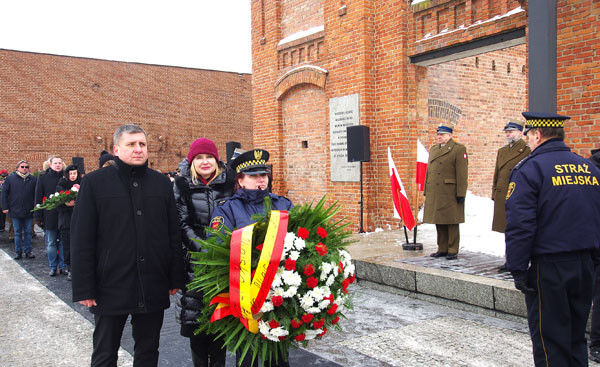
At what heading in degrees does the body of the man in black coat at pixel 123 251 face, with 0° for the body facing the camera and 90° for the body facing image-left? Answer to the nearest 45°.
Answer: approximately 315°

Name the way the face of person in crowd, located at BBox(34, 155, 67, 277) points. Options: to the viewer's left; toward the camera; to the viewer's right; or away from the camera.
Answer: toward the camera

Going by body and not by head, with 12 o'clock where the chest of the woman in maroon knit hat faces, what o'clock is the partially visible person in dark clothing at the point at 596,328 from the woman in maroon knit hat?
The partially visible person in dark clothing is roughly at 9 o'clock from the woman in maroon knit hat.

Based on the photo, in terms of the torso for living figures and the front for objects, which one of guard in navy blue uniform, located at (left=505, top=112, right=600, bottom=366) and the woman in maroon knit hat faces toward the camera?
the woman in maroon knit hat

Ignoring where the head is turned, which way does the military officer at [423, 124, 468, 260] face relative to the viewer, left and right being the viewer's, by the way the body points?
facing the viewer and to the left of the viewer

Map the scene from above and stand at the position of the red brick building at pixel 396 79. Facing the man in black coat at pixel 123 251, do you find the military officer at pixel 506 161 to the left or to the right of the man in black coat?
left

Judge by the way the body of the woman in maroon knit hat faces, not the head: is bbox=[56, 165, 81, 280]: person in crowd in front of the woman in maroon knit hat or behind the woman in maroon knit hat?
behind

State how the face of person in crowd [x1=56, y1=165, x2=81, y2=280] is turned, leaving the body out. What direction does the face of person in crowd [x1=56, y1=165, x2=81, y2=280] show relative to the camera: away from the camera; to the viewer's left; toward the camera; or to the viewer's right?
toward the camera

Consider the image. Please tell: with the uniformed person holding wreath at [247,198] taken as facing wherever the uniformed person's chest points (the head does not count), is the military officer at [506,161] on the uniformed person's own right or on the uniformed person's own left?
on the uniformed person's own left

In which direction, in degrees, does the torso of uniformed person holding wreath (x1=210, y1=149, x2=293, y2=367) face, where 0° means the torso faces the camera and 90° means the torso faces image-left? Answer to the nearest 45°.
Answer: approximately 315°

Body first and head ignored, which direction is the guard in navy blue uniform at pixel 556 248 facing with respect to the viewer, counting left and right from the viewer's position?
facing away from the viewer and to the left of the viewer

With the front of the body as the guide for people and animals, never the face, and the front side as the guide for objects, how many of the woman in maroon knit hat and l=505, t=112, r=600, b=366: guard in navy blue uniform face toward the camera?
1

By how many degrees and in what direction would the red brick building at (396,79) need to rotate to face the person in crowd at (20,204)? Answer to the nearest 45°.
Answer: approximately 45° to its right

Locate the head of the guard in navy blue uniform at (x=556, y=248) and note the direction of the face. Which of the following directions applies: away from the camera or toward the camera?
away from the camera

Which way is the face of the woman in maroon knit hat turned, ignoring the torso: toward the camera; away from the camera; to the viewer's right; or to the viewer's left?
toward the camera

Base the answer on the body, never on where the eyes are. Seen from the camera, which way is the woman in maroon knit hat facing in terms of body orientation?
toward the camera
